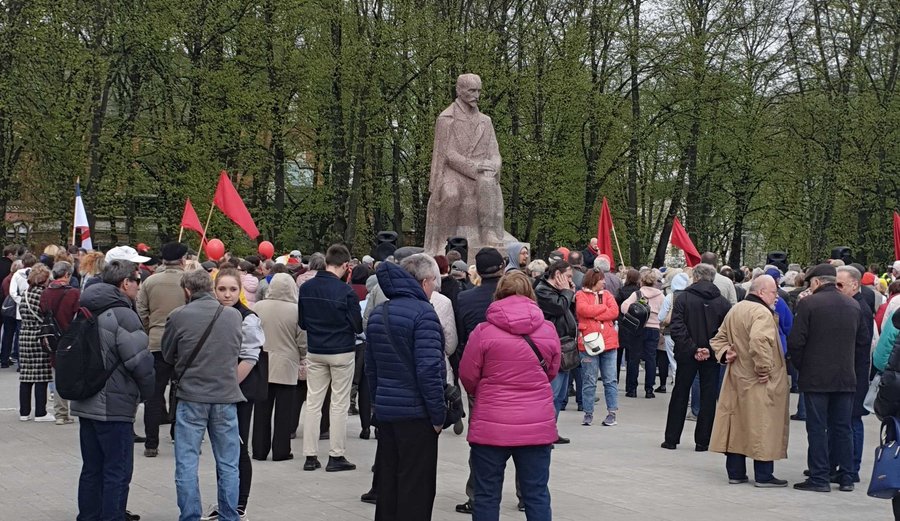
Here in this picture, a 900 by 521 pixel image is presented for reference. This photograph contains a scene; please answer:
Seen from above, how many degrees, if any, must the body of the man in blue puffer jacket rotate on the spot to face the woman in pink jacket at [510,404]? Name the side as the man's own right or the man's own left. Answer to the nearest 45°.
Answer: approximately 45° to the man's own right

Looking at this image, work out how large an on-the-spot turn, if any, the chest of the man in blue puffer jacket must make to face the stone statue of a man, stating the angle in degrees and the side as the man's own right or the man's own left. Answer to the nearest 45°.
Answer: approximately 45° to the man's own left

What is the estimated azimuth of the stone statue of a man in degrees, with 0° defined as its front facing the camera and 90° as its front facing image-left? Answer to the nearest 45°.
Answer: approximately 315°

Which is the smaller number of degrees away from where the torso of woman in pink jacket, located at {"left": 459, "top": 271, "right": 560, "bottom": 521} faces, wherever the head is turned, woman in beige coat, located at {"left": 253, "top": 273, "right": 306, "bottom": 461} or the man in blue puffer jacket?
the woman in beige coat

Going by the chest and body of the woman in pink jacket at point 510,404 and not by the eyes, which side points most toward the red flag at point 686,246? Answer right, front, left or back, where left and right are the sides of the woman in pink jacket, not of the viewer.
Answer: front

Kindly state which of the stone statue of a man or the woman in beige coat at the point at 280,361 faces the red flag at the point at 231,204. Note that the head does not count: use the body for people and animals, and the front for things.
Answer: the woman in beige coat

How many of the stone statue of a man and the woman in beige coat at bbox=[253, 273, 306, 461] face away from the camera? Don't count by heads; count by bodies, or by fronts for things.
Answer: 1

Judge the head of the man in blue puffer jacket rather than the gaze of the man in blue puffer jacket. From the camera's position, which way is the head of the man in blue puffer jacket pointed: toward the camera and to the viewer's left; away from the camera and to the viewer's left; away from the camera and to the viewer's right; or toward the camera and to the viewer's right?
away from the camera and to the viewer's right

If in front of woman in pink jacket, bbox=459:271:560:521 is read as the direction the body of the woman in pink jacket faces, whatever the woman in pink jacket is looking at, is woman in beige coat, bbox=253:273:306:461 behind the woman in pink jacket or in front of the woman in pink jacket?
in front

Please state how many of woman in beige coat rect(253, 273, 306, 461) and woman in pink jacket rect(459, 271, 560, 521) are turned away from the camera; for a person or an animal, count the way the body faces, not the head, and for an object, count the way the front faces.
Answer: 2

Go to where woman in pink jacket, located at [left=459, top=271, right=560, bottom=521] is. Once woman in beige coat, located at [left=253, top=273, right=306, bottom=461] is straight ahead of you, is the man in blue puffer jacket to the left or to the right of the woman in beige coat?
left

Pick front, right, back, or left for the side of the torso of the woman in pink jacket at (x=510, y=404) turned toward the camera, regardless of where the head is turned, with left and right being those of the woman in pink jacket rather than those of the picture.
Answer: back

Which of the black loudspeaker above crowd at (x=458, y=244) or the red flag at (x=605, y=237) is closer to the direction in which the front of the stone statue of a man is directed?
the black loudspeaker above crowd

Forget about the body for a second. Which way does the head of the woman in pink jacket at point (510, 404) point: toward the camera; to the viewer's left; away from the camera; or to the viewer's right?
away from the camera
